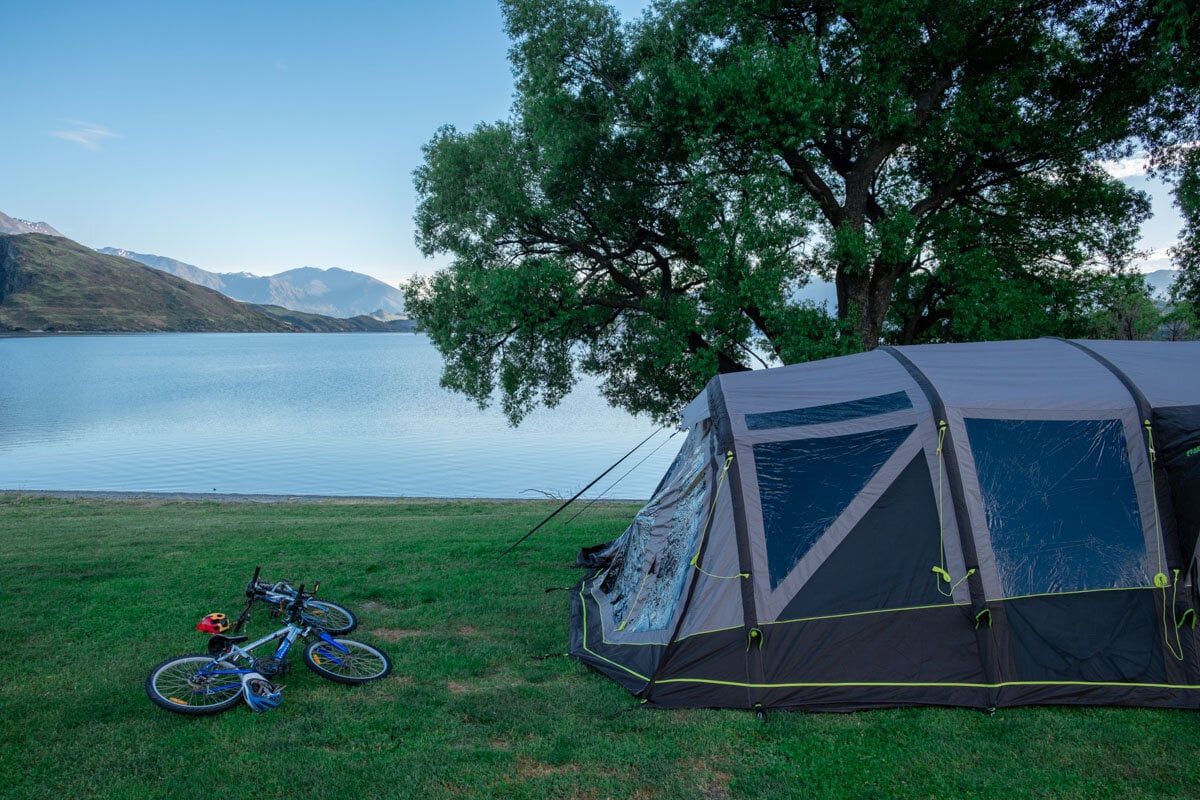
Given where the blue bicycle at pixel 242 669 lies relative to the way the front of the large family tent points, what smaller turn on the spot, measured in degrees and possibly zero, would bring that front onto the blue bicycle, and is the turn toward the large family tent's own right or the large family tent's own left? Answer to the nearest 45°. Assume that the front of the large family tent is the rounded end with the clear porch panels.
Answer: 0° — it already faces it

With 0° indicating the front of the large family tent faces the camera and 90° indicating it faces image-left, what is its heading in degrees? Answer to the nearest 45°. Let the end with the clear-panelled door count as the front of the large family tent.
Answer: approximately 90°

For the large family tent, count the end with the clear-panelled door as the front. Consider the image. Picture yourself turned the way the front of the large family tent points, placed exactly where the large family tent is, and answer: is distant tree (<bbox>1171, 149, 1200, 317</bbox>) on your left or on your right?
on your right

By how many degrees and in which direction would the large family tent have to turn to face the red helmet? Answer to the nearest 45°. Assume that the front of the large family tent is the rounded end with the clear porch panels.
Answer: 0° — it already faces it

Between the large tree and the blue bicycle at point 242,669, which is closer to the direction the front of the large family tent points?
the blue bicycle

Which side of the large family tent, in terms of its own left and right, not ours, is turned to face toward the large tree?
right
